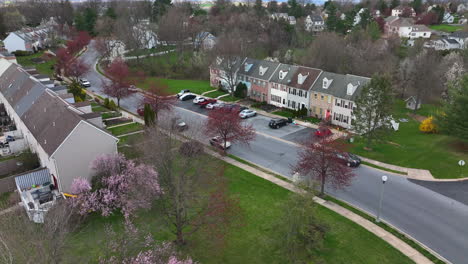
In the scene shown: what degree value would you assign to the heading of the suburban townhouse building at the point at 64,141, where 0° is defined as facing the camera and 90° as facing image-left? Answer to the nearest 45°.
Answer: approximately 225°

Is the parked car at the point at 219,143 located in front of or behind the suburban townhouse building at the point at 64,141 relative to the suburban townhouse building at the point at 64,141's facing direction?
in front

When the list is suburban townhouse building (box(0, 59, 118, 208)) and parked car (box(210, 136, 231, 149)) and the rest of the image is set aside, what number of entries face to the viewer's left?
0

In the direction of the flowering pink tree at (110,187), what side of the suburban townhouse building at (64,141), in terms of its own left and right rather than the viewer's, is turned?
right

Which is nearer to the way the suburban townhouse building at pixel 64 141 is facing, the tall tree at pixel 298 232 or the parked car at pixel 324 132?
the parked car
